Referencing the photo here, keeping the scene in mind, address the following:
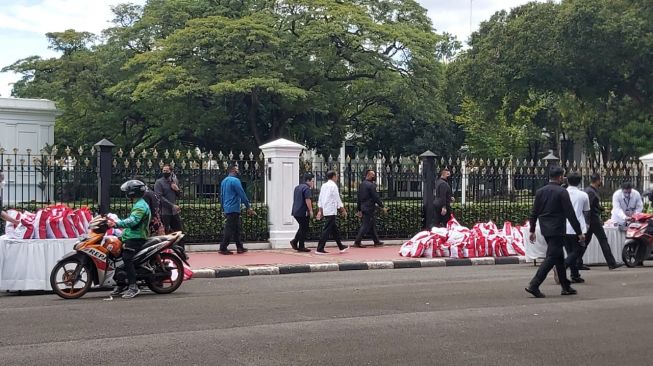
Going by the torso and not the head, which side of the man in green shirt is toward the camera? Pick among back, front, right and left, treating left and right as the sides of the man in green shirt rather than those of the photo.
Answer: left

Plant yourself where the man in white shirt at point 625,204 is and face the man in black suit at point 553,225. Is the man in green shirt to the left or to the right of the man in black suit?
right

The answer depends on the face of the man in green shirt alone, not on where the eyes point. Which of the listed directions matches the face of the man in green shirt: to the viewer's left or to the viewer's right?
to the viewer's left

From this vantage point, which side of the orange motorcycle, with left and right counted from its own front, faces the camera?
left

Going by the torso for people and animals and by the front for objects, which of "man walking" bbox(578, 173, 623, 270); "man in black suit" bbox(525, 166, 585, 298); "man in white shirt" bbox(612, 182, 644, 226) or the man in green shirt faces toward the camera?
the man in white shirt

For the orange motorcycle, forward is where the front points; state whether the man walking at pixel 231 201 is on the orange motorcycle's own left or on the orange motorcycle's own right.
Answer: on the orange motorcycle's own right
